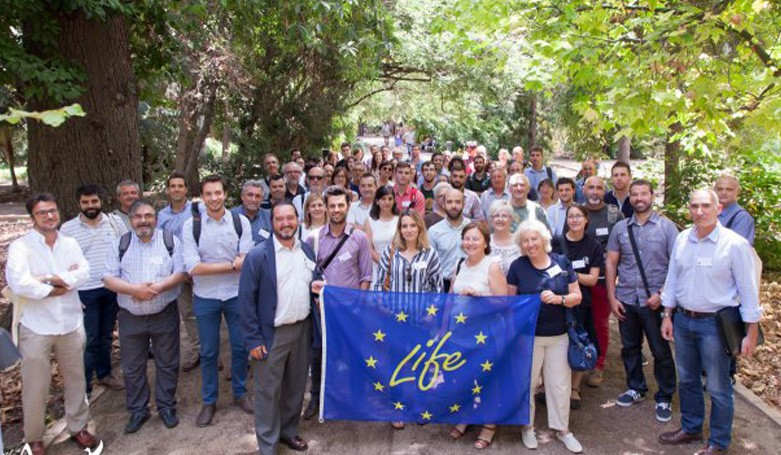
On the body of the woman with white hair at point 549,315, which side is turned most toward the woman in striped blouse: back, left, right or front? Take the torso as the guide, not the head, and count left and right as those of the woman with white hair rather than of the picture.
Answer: right

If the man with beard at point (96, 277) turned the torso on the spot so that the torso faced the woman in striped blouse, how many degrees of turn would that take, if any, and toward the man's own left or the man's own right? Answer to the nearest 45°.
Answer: approximately 45° to the man's own left

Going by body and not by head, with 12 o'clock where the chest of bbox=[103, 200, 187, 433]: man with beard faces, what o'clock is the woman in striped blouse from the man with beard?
The woman in striped blouse is roughly at 10 o'clock from the man with beard.
